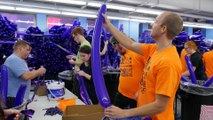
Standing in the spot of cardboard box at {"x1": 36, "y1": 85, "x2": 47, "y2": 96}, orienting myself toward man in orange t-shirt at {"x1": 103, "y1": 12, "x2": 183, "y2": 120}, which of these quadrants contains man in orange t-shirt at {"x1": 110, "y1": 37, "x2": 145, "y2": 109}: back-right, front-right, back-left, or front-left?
front-left

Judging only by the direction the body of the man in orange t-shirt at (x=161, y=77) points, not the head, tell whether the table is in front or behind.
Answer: in front

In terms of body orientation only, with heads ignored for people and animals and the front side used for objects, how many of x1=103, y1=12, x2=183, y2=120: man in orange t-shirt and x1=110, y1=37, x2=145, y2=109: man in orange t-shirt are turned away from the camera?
0

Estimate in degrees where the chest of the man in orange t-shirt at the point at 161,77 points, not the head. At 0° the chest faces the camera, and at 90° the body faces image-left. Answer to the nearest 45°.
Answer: approximately 90°

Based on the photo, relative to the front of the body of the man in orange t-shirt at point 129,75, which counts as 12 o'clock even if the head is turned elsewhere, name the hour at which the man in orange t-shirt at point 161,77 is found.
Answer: the man in orange t-shirt at point 161,77 is roughly at 10 o'clock from the man in orange t-shirt at point 129,75.

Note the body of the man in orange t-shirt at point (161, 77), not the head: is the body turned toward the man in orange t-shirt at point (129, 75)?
no

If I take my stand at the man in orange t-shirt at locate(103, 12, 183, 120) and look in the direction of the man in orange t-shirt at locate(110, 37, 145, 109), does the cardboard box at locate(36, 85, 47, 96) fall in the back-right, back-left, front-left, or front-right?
front-left

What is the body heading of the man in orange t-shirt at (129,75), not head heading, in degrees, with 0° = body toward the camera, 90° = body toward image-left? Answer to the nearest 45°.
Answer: approximately 45°
